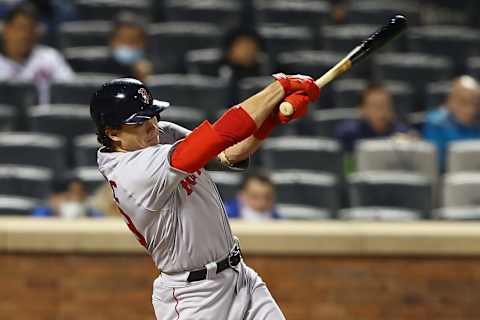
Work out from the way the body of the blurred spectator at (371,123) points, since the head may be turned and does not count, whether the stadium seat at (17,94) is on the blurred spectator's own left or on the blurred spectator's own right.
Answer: on the blurred spectator's own right

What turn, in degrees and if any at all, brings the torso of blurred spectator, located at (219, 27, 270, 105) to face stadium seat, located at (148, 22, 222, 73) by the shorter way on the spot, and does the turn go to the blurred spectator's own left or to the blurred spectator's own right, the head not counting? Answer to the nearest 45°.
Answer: approximately 135° to the blurred spectator's own right

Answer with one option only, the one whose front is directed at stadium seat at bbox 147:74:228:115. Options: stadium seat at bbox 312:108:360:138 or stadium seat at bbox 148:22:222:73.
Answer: stadium seat at bbox 148:22:222:73
